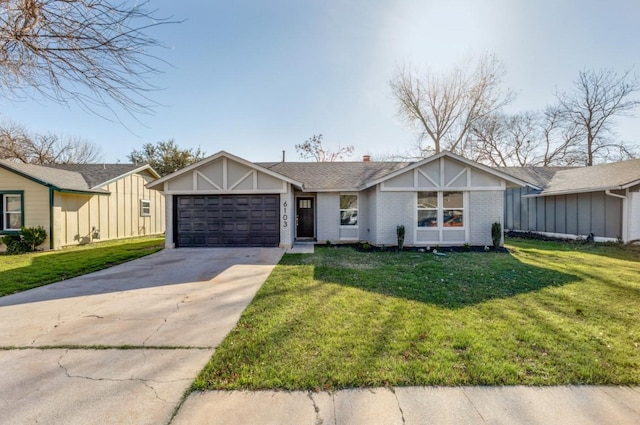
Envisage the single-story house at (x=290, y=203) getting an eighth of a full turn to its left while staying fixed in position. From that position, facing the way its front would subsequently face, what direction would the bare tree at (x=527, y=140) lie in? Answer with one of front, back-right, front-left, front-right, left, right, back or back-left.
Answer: left

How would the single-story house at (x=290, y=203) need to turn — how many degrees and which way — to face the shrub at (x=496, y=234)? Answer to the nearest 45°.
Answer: approximately 90° to its left

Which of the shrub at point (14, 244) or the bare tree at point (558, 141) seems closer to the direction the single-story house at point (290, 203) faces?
the shrub

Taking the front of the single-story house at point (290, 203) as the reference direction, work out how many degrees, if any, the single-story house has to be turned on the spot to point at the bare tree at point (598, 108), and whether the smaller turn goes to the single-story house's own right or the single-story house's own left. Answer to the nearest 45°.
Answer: approximately 135° to the single-story house's own left

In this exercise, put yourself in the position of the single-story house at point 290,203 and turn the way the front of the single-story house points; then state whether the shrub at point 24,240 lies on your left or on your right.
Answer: on your right

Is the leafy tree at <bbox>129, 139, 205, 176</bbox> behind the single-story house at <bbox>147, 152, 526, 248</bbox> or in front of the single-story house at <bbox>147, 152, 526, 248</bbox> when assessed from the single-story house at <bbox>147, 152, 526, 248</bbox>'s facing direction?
behind

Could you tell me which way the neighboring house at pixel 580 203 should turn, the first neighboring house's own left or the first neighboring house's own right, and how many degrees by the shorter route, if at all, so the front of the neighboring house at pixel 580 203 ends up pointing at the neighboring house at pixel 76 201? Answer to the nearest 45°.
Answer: approximately 90° to the first neighboring house's own right

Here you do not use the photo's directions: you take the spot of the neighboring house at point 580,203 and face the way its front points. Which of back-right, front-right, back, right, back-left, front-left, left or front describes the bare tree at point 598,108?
back-left

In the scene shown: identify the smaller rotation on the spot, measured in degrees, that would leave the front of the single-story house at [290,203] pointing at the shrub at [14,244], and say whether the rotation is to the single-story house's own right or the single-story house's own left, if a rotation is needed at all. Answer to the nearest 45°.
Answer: approximately 90° to the single-story house's own right

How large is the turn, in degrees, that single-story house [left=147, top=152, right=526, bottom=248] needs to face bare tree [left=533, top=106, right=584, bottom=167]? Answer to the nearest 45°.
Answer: approximately 135° to its left

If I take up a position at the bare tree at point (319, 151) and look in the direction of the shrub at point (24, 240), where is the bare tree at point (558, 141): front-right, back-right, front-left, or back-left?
back-left

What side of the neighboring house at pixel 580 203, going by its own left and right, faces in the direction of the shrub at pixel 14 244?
right

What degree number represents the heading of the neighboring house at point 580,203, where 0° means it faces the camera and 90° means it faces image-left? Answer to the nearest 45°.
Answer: approximately 315°
